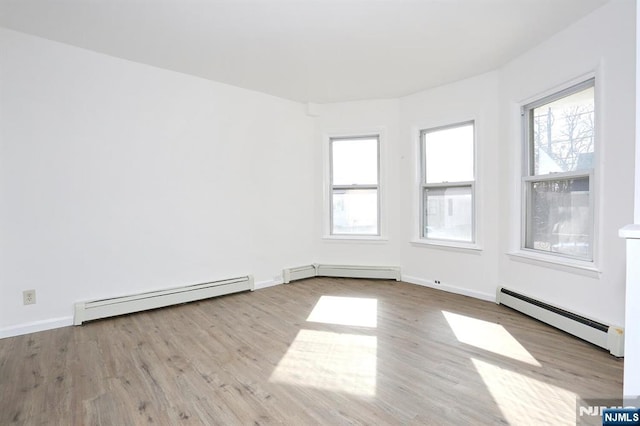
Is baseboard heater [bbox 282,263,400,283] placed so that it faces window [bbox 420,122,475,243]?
no

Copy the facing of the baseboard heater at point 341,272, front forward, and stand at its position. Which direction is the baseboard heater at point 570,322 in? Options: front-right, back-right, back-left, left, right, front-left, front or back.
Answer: front-left

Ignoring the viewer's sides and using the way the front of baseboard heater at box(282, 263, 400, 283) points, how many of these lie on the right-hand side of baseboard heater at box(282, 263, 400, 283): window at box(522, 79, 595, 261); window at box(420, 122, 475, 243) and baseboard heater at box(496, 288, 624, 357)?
0

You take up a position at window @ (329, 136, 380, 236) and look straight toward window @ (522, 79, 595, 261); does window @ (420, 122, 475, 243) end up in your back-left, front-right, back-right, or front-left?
front-left

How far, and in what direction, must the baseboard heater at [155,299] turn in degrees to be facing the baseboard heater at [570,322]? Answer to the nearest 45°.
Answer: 0° — it already faces it

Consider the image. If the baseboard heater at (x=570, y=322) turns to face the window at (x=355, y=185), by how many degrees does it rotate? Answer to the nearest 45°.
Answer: approximately 45° to its right

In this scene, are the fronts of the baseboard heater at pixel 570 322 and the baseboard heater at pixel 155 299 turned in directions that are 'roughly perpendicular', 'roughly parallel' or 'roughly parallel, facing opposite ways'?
roughly parallel, facing opposite ways

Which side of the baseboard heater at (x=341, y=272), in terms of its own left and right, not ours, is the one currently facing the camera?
front

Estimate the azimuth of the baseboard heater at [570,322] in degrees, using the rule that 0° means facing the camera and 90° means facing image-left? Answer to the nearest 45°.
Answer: approximately 45°

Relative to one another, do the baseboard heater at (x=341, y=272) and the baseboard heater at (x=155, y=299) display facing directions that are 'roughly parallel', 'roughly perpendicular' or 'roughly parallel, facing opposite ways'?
roughly perpendicular

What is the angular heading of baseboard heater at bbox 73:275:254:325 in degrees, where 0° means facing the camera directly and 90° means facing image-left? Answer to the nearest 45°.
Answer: approximately 315°
